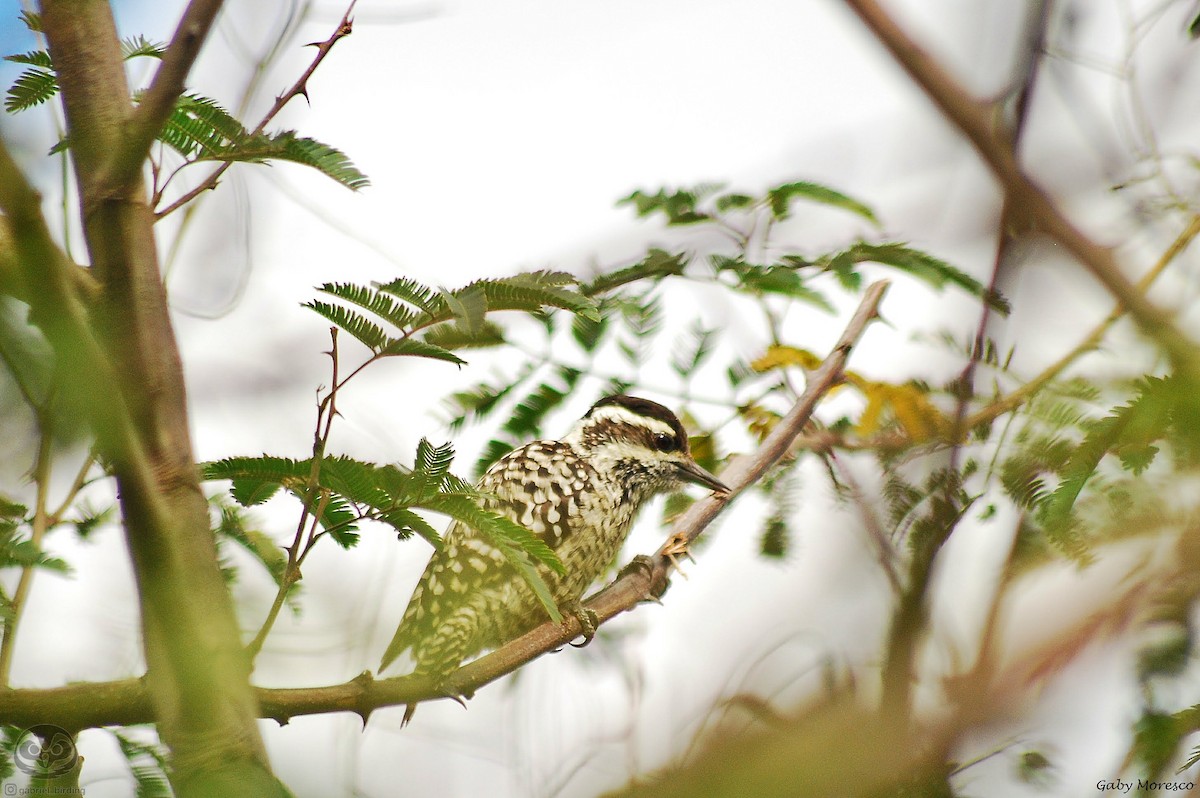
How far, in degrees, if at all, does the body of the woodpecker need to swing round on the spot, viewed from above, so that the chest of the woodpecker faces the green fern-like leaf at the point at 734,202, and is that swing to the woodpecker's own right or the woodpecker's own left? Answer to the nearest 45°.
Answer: approximately 45° to the woodpecker's own right

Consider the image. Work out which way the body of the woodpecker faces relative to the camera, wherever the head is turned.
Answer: to the viewer's right

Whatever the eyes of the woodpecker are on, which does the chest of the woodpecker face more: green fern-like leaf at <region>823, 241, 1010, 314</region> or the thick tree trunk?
the green fern-like leaf

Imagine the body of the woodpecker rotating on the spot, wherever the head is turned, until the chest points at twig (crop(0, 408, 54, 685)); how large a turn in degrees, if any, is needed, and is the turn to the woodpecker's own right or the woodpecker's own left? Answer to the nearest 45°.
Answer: approximately 135° to the woodpecker's own right
